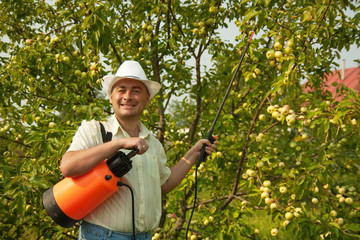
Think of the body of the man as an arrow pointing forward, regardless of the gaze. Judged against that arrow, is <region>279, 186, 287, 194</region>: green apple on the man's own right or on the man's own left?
on the man's own left

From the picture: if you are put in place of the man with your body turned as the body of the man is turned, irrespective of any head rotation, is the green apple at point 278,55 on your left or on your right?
on your left

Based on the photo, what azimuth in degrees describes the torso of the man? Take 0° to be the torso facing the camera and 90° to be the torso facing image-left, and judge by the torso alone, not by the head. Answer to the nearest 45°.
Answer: approximately 315°

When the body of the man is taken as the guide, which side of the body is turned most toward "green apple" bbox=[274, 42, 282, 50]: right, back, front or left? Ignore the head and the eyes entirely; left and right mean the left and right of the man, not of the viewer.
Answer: left

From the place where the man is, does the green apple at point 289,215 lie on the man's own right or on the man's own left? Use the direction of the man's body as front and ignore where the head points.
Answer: on the man's own left
